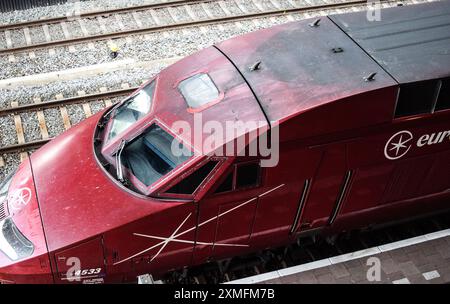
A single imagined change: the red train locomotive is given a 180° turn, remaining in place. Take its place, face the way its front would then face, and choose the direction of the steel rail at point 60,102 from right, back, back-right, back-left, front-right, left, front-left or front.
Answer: left

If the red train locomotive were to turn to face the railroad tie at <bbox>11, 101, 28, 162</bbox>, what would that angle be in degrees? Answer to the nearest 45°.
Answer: approximately 90° to its right

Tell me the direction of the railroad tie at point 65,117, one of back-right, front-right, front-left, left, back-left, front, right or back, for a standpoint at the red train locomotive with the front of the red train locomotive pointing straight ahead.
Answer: right

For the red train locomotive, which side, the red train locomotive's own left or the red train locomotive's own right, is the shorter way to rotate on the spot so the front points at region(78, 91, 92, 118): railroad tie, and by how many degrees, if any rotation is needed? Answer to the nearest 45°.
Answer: approximately 90° to the red train locomotive's own right

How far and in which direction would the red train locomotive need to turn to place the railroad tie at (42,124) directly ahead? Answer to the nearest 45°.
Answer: approximately 90° to its right
